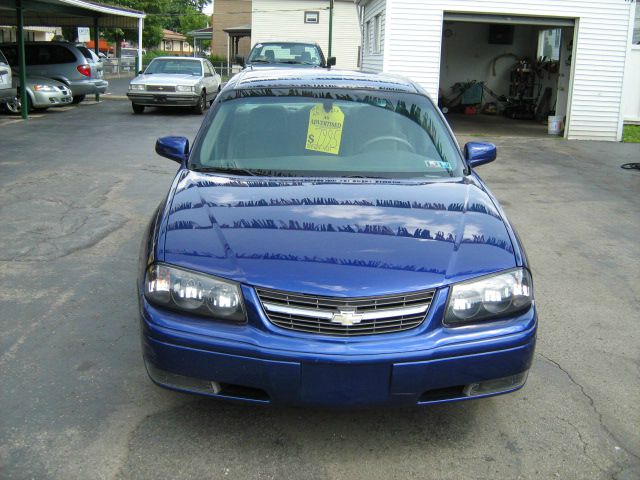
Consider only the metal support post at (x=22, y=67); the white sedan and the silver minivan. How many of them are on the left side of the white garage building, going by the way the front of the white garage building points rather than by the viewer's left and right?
0

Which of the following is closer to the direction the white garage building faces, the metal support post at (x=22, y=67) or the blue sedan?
the blue sedan

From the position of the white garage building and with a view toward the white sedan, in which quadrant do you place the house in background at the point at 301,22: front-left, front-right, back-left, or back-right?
front-right

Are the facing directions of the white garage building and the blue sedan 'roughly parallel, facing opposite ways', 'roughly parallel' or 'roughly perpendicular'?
roughly parallel

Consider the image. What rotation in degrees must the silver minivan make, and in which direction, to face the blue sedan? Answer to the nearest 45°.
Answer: approximately 135° to its left

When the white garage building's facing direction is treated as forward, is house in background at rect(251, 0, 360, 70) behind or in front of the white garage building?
behind

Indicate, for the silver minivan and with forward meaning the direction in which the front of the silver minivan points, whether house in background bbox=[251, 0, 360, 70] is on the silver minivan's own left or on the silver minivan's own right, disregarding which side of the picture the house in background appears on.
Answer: on the silver minivan's own right

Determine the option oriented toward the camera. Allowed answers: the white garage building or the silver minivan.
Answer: the white garage building

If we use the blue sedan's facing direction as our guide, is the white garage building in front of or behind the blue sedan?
behind

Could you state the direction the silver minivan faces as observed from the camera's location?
facing away from the viewer and to the left of the viewer

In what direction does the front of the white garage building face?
toward the camera

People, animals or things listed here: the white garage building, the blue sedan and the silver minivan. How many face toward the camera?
2

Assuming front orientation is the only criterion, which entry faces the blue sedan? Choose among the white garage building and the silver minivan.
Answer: the white garage building
